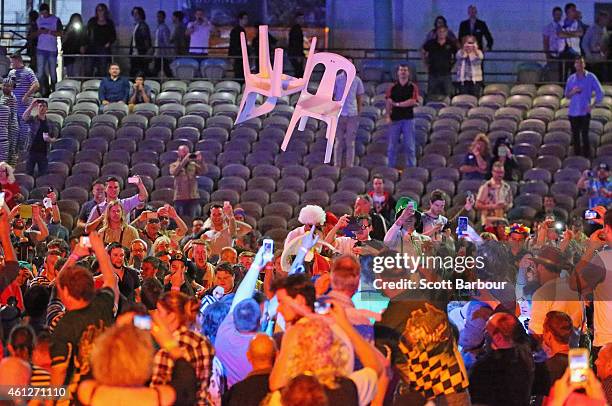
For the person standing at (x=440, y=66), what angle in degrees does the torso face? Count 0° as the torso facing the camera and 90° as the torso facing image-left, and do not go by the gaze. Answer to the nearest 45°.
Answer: approximately 0°

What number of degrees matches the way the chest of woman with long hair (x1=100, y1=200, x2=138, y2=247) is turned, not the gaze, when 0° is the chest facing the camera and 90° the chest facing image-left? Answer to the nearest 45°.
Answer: approximately 0°

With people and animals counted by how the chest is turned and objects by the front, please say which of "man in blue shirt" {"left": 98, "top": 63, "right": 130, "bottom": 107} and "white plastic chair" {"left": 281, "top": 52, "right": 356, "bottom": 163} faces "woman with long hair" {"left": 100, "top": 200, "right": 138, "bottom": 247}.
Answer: the man in blue shirt

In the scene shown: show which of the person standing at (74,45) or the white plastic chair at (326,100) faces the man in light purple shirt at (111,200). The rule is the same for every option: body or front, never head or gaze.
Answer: the person standing

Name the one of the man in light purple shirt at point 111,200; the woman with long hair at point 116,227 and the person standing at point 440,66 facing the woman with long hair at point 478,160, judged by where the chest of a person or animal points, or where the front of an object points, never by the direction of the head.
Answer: the person standing
